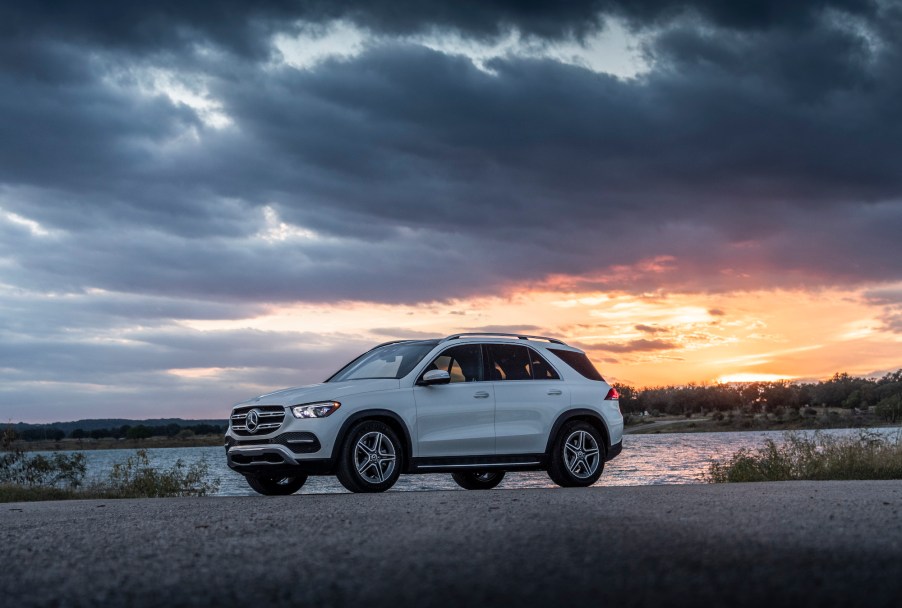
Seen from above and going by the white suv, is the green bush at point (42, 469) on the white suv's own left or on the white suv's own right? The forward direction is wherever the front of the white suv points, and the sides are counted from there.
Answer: on the white suv's own right

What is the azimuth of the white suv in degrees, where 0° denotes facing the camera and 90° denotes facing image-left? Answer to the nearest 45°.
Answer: approximately 45°

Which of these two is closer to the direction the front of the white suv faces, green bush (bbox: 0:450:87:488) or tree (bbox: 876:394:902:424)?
the green bush

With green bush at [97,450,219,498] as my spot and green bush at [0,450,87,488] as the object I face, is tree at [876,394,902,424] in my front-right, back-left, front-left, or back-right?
back-right

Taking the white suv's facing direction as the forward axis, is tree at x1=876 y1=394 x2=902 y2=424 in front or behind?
behind
